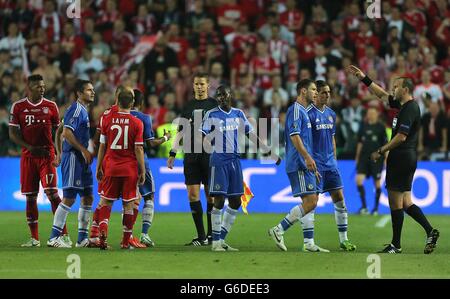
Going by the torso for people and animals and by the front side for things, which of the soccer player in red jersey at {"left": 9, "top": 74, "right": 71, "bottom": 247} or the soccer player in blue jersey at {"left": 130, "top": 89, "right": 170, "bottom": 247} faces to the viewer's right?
the soccer player in blue jersey

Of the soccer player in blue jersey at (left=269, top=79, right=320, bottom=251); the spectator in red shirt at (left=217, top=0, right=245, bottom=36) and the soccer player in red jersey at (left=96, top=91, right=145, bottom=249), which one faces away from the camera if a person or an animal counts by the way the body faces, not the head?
the soccer player in red jersey

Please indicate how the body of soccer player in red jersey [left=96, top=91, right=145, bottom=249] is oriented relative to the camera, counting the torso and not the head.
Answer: away from the camera

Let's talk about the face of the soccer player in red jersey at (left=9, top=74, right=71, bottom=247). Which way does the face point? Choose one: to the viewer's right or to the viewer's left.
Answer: to the viewer's right

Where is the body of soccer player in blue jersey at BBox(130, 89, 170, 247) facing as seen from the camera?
to the viewer's right

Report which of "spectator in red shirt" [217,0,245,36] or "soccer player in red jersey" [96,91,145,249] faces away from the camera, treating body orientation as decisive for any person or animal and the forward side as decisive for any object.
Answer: the soccer player in red jersey

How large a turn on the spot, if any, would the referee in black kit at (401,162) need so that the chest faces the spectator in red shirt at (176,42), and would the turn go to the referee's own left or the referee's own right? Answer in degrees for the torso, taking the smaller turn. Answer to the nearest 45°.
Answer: approximately 45° to the referee's own right

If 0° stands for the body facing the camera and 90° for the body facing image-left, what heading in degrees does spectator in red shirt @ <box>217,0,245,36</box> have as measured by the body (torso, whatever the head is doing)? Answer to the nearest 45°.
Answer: approximately 0°

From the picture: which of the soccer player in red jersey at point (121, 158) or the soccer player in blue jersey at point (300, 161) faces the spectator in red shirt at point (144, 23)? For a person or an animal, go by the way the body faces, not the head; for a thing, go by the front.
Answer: the soccer player in red jersey

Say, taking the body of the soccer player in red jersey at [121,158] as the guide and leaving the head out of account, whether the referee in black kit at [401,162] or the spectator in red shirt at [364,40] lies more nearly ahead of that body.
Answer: the spectator in red shirt

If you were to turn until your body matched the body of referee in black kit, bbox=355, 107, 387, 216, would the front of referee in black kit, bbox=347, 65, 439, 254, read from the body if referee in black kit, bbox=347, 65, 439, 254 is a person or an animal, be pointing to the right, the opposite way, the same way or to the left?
to the right

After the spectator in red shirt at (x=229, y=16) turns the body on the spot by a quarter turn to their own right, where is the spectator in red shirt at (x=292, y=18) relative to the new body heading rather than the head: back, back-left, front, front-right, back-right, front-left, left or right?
back

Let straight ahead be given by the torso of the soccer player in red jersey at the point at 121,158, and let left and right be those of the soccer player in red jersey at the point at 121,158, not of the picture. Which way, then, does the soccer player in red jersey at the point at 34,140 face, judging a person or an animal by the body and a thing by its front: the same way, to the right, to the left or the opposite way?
the opposite way
